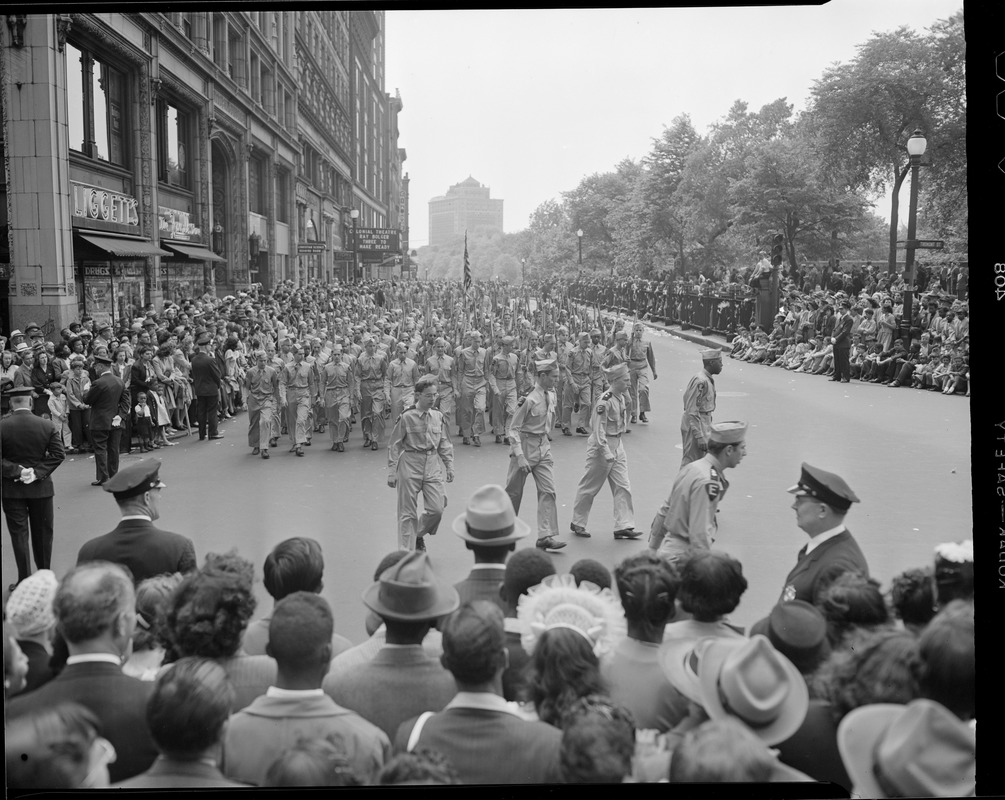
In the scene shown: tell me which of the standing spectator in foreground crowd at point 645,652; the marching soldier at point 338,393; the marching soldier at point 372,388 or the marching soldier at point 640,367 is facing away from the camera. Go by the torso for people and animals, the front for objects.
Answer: the standing spectator in foreground crowd

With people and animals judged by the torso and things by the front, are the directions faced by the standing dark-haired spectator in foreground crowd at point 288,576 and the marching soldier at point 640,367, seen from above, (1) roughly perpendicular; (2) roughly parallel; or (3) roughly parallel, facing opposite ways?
roughly parallel, facing opposite ways

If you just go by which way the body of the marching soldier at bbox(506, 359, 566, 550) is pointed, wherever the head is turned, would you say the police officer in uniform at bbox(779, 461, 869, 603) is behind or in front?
in front

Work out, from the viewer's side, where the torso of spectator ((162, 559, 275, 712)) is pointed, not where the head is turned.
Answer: away from the camera

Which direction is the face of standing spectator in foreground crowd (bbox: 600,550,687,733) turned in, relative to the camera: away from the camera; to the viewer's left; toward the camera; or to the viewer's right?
away from the camera

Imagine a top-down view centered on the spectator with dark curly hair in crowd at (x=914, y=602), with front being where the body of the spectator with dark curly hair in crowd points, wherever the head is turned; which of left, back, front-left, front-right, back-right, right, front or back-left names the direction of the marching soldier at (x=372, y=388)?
front-left

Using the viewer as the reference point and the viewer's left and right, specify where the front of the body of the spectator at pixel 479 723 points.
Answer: facing away from the viewer

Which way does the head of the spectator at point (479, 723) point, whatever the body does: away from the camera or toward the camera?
away from the camera

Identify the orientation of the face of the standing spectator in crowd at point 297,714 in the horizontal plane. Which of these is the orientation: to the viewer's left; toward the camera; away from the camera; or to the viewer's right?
away from the camera

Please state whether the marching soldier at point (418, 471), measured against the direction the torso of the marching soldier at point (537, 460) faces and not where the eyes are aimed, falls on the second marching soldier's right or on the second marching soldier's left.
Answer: on the second marching soldier's right

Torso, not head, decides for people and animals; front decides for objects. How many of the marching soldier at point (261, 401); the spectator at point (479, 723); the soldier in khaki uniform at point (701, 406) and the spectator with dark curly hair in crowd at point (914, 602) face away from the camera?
2

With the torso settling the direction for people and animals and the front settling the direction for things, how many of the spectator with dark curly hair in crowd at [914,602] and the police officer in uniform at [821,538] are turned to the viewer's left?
1

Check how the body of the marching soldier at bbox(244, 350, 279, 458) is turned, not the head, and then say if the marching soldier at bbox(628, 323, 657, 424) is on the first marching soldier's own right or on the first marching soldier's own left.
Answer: on the first marching soldier's own left

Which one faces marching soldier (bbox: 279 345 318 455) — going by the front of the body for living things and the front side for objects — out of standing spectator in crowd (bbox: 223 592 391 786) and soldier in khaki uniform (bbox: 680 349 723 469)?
the standing spectator in crowd

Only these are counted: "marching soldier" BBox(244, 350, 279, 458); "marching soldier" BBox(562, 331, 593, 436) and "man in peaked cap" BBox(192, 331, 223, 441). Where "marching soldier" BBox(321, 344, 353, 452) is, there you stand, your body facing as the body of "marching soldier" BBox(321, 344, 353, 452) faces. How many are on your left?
1

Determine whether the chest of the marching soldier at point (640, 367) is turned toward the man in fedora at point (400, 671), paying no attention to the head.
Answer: yes

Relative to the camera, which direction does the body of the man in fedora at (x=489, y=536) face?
away from the camera

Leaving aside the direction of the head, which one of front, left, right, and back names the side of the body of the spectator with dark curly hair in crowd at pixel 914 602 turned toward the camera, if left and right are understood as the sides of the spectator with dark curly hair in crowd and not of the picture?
back

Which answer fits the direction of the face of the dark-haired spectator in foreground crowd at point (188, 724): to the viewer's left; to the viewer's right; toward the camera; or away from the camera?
away from the camera

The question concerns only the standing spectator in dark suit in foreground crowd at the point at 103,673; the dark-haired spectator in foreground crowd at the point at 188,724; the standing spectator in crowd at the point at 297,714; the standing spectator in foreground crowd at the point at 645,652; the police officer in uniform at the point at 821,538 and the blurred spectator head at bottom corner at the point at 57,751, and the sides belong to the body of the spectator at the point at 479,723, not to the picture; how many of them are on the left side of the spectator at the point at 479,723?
4

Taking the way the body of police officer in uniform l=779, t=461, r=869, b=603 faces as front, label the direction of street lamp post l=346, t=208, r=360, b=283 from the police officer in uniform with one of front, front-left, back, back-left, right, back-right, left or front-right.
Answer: front-right

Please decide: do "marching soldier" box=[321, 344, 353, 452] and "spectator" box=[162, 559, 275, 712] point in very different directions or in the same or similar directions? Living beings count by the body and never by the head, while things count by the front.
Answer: very different directions
